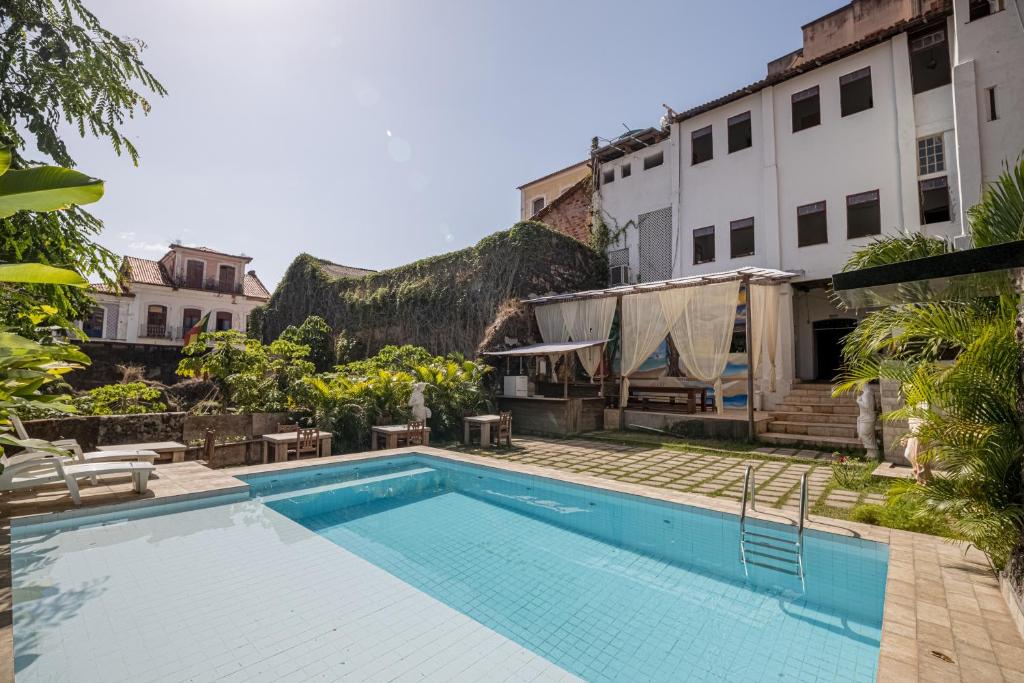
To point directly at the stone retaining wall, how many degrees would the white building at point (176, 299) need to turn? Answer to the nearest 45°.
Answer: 0° — it already faces it

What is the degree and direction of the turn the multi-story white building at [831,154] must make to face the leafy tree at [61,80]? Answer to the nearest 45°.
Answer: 0° — it already faces it

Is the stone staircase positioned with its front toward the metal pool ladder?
yes

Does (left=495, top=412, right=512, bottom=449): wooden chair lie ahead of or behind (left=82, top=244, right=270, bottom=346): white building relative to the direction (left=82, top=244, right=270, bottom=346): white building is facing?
ahead

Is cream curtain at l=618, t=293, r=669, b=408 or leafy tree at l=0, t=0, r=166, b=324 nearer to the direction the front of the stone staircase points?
the leafy tree

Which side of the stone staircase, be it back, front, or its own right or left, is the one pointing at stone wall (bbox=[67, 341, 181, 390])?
right

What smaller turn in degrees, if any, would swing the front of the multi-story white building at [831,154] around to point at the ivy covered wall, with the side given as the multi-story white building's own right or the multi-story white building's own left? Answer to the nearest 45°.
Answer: approximately 45° to the multi-story white building's own right

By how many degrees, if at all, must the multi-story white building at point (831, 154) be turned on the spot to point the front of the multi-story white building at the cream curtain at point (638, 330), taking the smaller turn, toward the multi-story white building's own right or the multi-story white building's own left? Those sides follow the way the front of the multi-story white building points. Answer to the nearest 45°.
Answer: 0° — it already faces it

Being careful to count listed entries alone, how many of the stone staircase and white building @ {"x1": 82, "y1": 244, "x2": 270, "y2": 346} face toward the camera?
2

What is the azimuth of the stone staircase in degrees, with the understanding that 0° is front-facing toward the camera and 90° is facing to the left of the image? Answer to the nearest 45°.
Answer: approximately 0°

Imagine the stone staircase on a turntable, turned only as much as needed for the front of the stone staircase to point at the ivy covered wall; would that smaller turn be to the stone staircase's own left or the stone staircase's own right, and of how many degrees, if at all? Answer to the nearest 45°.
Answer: approximately 90° to the stone staircase's own right

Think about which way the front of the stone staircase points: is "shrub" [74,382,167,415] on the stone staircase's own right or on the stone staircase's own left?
on the stone staircase's own right

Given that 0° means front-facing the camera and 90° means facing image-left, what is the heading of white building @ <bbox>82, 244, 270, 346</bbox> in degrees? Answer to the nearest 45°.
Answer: approximately 0°
